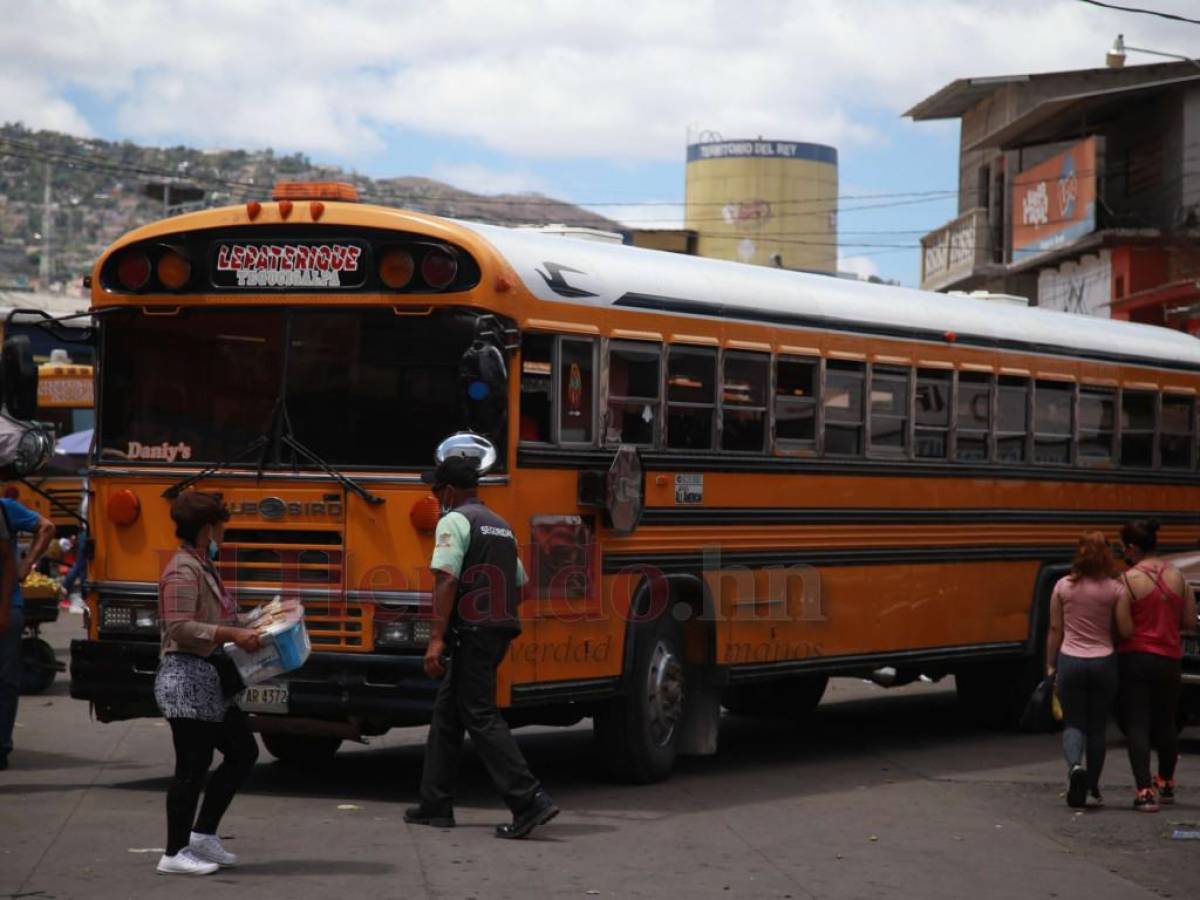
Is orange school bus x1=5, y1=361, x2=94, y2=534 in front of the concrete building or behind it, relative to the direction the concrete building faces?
in front

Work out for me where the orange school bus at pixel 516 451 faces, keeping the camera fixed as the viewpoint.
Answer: facing the viewer and to the left of the viewer

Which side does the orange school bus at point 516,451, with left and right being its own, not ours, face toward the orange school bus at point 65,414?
right

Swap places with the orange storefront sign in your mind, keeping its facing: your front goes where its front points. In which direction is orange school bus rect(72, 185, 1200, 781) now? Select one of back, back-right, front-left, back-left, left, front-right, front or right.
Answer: front-left

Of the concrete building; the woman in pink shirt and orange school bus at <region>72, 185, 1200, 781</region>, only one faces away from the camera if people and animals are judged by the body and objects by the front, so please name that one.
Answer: the woman in pink shirt

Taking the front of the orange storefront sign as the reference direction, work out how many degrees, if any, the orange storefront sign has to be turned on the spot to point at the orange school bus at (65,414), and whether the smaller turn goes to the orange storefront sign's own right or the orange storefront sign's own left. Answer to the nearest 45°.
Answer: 0° — it already faces it

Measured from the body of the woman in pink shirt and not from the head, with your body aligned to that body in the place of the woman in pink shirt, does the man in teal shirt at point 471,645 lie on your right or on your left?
on your left

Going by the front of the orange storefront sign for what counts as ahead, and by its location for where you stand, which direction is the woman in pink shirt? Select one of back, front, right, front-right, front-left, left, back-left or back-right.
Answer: front-left

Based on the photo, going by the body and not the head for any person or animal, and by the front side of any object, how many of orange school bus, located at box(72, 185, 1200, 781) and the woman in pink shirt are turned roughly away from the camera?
1

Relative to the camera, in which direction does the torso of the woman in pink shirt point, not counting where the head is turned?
away from the camera

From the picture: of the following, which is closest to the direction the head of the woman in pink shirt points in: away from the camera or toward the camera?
away from the camera

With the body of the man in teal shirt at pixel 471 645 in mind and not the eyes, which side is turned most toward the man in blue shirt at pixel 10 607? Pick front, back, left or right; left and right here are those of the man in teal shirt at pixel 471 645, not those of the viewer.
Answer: front
